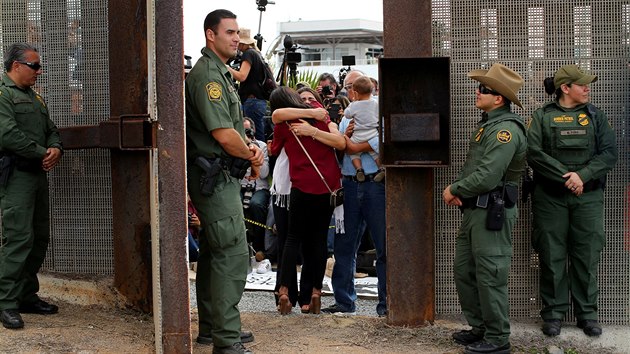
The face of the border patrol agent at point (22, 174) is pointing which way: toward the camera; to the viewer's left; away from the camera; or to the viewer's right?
to the viewer's right

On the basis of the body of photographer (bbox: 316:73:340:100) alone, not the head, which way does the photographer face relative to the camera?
toward the camera

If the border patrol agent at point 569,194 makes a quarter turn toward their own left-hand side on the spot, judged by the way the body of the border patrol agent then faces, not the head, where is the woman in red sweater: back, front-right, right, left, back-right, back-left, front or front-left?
back

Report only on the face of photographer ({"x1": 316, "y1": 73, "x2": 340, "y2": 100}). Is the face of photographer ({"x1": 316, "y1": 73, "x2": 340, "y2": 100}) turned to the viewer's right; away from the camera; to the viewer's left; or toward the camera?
toward the camera

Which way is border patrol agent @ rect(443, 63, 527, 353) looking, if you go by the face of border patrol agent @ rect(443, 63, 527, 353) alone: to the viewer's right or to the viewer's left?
to the viewer's left

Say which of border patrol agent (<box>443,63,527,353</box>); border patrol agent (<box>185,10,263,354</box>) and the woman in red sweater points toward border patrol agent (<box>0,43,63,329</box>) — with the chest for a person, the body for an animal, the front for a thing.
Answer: border patrol agent (<box>443,63,527,353</box>)

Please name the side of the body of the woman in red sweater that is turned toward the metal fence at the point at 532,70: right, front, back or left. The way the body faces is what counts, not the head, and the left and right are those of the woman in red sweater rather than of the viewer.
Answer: right

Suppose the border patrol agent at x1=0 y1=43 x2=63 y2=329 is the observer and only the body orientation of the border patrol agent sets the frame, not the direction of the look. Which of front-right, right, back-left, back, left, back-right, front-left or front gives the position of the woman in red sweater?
front-left

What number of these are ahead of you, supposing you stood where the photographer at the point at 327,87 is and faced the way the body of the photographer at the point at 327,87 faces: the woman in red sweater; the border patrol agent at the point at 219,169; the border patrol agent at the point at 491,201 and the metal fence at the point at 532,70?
4

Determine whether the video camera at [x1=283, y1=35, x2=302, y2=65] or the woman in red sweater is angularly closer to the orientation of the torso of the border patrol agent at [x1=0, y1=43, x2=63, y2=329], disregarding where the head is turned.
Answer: the woman in red sweater

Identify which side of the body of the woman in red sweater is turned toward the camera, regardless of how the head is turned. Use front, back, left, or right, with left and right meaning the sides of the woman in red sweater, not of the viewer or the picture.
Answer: back
